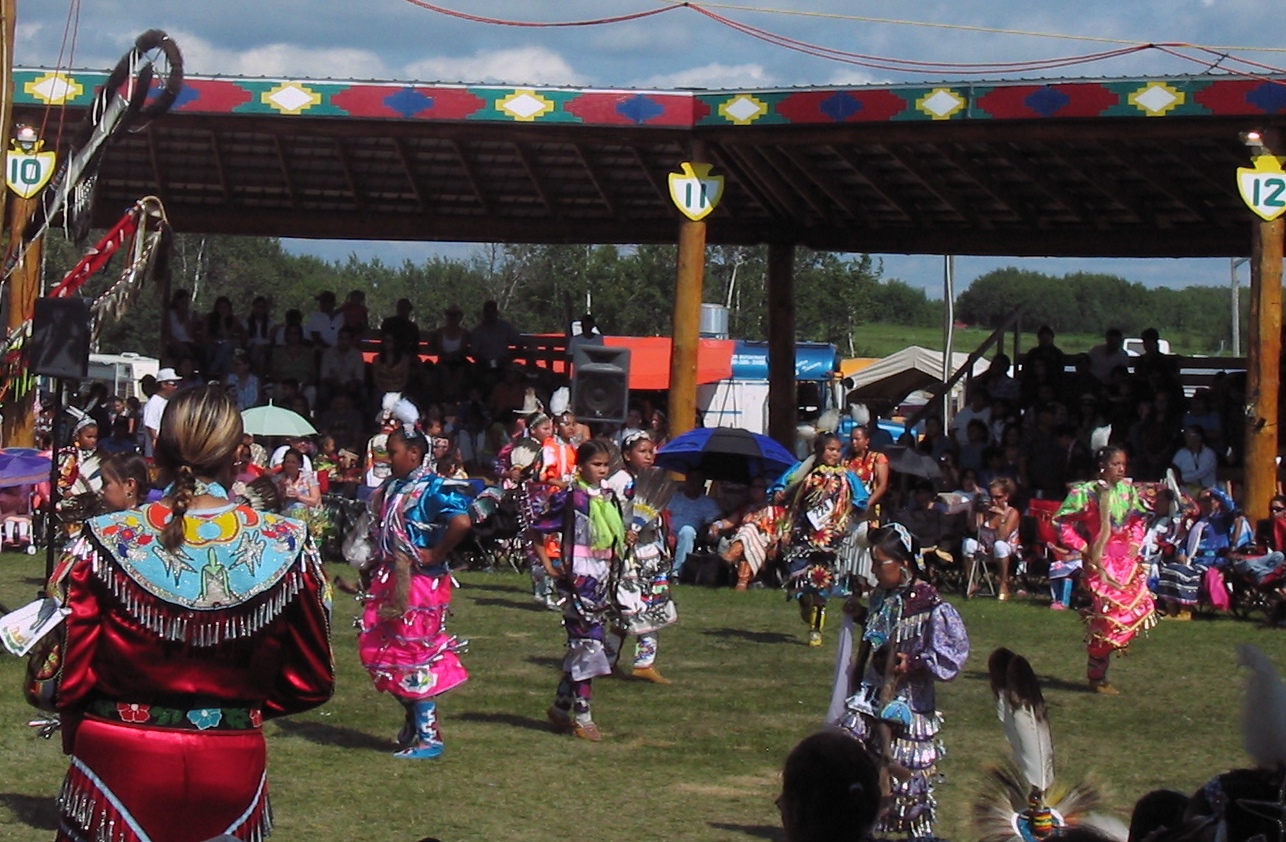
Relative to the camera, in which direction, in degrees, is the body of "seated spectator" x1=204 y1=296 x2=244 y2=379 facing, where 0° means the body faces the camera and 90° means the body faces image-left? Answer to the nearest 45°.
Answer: approximately 0°

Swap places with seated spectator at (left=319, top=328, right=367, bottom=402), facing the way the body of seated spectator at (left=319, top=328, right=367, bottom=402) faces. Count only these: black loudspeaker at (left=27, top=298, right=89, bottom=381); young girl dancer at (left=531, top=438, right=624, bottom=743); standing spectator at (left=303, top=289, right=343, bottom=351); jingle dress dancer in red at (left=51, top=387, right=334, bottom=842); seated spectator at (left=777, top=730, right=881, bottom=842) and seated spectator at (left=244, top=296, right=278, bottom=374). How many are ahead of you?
4

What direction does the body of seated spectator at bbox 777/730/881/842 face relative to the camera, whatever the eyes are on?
away from the camera

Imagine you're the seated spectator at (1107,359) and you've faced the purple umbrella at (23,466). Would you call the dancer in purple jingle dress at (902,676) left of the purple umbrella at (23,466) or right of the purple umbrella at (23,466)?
left

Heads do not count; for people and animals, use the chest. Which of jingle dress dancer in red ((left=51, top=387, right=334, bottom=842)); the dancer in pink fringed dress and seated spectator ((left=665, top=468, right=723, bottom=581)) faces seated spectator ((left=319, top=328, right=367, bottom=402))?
the jingle dress dancer in red

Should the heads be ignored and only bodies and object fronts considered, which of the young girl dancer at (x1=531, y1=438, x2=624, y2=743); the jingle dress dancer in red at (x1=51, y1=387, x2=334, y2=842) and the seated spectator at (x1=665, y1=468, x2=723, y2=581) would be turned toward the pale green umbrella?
the jingle dress dancer in red

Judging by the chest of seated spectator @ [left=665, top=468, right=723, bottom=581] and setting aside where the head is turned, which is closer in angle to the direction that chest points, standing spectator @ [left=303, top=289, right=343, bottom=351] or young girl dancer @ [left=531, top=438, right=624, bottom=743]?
the young girl dancer

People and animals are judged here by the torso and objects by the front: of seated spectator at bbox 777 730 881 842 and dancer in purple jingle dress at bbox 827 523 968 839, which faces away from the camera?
the seated spectator

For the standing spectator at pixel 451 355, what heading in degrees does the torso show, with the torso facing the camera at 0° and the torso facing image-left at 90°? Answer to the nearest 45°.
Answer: approximately 0°
